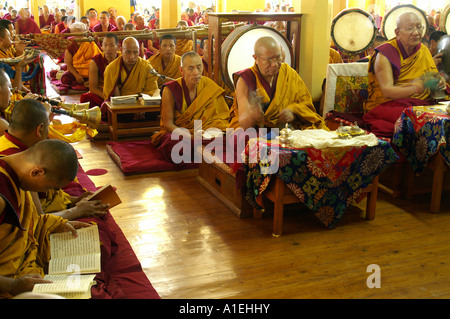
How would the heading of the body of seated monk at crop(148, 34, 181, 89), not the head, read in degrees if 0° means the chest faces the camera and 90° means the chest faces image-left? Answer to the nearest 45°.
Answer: approximately 0°

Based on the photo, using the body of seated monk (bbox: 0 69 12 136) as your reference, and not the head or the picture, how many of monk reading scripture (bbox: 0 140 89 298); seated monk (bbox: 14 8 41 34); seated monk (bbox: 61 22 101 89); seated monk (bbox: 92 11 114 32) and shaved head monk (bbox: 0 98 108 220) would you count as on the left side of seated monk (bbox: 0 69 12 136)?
3

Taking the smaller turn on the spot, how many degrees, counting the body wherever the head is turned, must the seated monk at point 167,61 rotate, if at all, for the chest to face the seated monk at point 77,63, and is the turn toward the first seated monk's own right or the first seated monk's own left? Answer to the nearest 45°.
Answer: approximately 135° to the first seated monk's own right

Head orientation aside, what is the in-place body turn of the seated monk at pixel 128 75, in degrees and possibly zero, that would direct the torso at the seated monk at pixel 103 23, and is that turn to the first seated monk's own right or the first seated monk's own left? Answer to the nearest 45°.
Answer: approximately 180°

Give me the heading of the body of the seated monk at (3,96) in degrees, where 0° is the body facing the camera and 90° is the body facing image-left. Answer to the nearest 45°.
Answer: approximately 270°

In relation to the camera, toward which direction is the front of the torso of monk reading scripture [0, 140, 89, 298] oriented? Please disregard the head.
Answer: to the viewer's right

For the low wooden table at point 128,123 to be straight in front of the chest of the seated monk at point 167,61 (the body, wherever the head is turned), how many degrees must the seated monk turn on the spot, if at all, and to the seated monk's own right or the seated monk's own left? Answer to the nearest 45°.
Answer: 0° — they already face it

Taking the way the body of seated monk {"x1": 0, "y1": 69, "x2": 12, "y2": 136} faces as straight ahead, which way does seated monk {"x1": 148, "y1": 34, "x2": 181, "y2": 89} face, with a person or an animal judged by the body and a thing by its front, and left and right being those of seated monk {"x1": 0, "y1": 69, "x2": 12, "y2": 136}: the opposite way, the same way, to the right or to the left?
to the right

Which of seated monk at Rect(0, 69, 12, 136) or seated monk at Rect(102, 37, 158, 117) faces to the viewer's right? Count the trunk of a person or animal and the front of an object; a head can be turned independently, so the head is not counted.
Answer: seated monk at Rect(0, 69, 12, 136)

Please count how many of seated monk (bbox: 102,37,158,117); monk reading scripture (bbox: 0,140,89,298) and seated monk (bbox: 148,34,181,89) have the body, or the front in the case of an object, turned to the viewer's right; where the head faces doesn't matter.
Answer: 1

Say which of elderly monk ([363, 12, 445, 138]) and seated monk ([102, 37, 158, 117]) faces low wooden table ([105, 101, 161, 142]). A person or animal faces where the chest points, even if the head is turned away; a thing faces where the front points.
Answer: the seated monk
